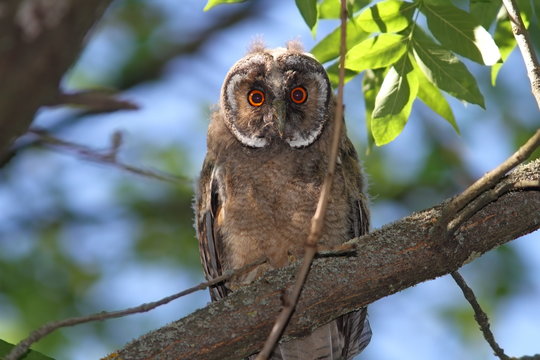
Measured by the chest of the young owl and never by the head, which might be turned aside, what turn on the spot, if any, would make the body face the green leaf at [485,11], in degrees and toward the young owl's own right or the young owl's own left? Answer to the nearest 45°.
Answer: approximately 45° to the young owl's own left

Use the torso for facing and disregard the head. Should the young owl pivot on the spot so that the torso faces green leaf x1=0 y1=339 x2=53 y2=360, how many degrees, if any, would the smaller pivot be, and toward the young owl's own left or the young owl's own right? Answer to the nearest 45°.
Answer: approximately 45° to the young owl's own right

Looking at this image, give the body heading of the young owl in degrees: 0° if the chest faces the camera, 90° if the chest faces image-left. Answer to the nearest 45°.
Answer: approximately 0°

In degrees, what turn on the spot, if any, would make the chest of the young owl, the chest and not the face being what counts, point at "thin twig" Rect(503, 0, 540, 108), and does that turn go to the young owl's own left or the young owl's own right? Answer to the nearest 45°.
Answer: approximately 45° to the young owl's own left

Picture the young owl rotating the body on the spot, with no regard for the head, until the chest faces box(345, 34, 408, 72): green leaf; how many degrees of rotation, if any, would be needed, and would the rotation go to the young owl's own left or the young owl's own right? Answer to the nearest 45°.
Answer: approximately 45° to the young owl's own left

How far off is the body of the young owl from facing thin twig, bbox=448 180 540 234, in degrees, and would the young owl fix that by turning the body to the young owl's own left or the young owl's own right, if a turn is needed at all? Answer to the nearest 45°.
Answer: approximately 45° to the young owl's own left
